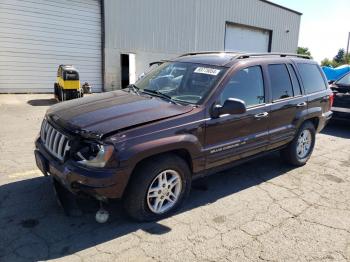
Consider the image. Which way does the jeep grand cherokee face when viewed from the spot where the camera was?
facing the viewer and to the left of the viewer

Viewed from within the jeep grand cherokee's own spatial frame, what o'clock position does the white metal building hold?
The white metal building is roughly at 4 o'clock from the jeep grand cherokee.

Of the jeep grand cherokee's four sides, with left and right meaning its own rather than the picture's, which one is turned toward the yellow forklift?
right
